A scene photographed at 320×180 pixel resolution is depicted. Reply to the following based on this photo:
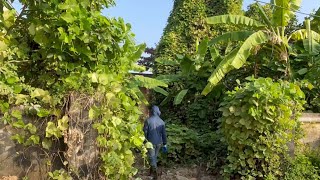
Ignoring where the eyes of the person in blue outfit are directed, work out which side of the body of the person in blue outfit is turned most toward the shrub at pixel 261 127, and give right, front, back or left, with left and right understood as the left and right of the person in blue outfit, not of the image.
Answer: right

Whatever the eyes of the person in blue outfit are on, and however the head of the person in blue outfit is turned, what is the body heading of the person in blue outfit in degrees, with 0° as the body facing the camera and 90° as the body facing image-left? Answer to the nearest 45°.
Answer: approximately 180°

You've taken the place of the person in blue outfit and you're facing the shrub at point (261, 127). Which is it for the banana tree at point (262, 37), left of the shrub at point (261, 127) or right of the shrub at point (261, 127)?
left

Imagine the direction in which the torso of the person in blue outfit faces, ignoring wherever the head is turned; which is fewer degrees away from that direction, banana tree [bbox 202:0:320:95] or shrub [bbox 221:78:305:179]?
the banana tree

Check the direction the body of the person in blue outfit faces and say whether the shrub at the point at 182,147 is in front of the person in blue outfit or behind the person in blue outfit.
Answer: in front

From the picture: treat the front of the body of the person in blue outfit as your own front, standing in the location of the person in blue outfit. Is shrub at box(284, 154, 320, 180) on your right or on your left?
on your right

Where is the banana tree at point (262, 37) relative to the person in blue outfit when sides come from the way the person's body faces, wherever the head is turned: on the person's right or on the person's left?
on the person's right
